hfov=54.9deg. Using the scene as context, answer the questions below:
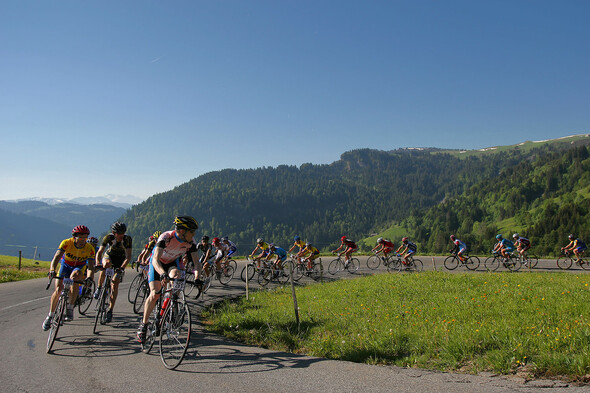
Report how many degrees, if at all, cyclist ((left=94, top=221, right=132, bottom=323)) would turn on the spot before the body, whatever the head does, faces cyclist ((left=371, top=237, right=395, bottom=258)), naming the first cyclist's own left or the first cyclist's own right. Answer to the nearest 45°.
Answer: approximately 135° to the first cyclist's own left

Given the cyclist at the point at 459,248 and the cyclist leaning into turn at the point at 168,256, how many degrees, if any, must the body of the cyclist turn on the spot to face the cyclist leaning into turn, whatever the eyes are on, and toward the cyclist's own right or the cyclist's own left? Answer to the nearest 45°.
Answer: approximately 90° to the cyclist's own left

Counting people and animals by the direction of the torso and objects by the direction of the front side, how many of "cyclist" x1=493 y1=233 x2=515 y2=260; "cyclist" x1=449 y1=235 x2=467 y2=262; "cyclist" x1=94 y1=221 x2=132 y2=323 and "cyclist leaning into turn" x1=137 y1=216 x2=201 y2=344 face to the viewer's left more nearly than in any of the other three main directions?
2

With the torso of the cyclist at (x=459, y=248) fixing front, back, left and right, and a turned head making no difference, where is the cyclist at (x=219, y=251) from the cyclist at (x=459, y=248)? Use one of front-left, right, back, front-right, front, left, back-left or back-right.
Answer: front-left

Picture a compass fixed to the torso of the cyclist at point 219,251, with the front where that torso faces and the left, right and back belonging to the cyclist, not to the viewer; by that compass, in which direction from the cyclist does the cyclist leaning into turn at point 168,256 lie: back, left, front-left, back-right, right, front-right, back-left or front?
front-left

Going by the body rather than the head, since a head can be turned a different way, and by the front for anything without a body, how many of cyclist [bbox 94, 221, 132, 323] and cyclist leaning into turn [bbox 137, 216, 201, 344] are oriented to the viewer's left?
0

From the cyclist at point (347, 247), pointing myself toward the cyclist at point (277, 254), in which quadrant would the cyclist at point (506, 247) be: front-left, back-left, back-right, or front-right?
back-left

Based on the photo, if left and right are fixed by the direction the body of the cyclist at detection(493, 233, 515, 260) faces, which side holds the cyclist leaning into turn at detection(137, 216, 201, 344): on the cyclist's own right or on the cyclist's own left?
on the cyclist's own left

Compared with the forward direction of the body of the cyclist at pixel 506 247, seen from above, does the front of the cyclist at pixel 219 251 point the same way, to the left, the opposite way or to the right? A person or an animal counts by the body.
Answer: to the left

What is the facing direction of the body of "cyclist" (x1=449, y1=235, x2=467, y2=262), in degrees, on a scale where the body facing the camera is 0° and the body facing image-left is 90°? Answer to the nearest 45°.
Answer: approximately 90°

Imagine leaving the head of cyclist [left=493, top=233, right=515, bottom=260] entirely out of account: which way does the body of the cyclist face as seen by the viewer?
to the viewer's left

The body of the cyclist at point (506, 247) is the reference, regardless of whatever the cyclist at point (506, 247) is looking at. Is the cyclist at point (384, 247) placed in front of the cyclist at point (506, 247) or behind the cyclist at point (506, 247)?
in front
